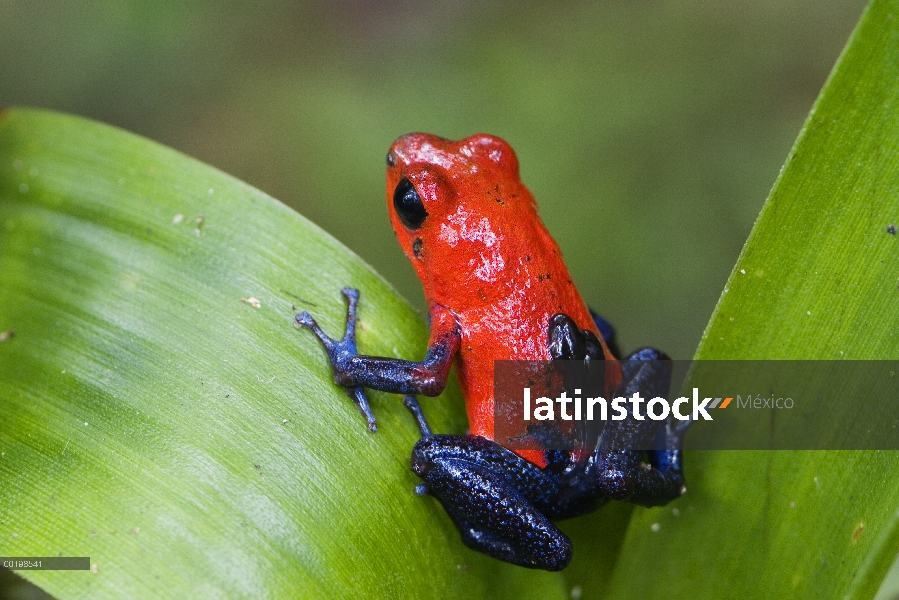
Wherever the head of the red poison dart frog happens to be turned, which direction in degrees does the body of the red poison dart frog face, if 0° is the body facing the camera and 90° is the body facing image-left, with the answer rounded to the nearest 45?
approximately 135°
